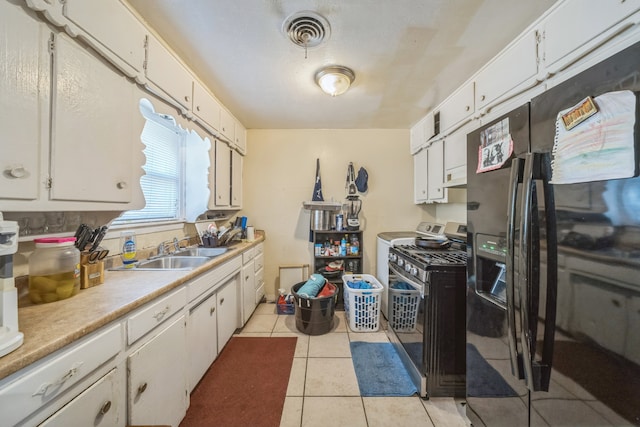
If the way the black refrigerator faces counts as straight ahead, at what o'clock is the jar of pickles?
The jar of pickles is roughly at 12 o'clock from the black refrigerator.

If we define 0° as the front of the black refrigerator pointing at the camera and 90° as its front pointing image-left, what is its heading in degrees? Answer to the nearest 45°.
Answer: approximately 45°

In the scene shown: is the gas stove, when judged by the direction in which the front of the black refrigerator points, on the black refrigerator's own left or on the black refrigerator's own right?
on the black refrigerator's own right

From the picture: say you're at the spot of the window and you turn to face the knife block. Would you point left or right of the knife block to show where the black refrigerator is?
left

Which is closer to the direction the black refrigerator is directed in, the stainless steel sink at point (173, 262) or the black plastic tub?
the stainless steel sink

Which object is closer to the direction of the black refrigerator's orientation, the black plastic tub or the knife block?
the knife block
